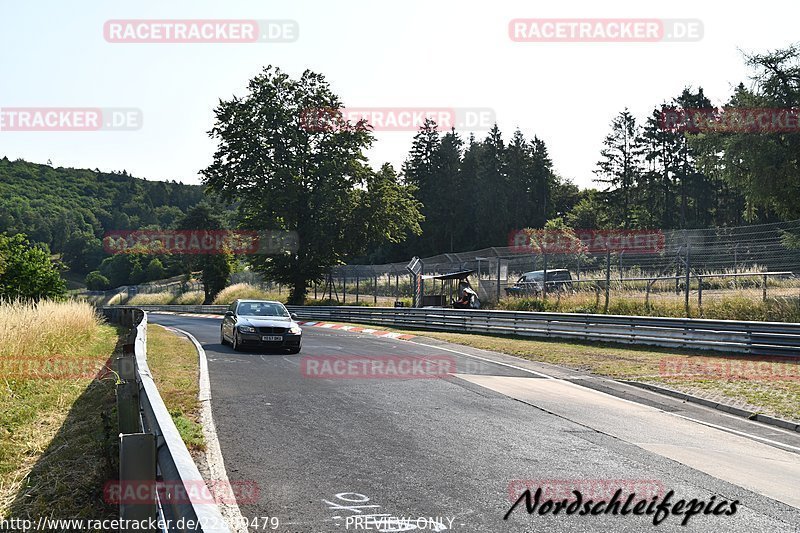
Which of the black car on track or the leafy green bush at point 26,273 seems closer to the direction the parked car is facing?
the leafy green bush

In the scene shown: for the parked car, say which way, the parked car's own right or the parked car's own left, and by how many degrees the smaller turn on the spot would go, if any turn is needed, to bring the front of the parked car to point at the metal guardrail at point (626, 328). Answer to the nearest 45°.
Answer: approximately 90° to the parked car's own left

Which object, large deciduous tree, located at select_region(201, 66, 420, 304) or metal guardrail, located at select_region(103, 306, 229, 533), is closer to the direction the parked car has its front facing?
the large deciduous tree

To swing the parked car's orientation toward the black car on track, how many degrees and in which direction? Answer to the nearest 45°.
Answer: approximately 90° to its left

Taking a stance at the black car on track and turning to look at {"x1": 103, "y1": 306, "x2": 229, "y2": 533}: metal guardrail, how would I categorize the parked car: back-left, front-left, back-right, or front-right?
back-left

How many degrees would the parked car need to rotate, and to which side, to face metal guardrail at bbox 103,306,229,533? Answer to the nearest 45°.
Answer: approximately 90° to its left

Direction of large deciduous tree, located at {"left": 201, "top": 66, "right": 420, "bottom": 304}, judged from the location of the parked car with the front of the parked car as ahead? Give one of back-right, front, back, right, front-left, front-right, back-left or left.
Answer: front-right

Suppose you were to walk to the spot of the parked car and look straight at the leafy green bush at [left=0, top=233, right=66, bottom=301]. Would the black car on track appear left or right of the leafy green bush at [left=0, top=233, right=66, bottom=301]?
left

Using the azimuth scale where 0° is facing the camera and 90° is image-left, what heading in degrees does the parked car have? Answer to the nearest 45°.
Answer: approximately 90°

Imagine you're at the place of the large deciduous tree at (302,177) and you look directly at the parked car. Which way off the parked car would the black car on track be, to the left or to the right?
right

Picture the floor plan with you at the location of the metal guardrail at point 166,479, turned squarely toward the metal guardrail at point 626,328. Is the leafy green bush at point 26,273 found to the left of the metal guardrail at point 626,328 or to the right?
left

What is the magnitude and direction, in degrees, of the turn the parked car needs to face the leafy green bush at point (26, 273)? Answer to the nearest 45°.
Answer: approximately 45° to its left
